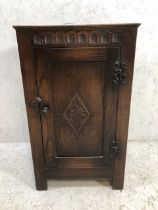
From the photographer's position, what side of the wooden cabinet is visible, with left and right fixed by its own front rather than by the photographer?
front
